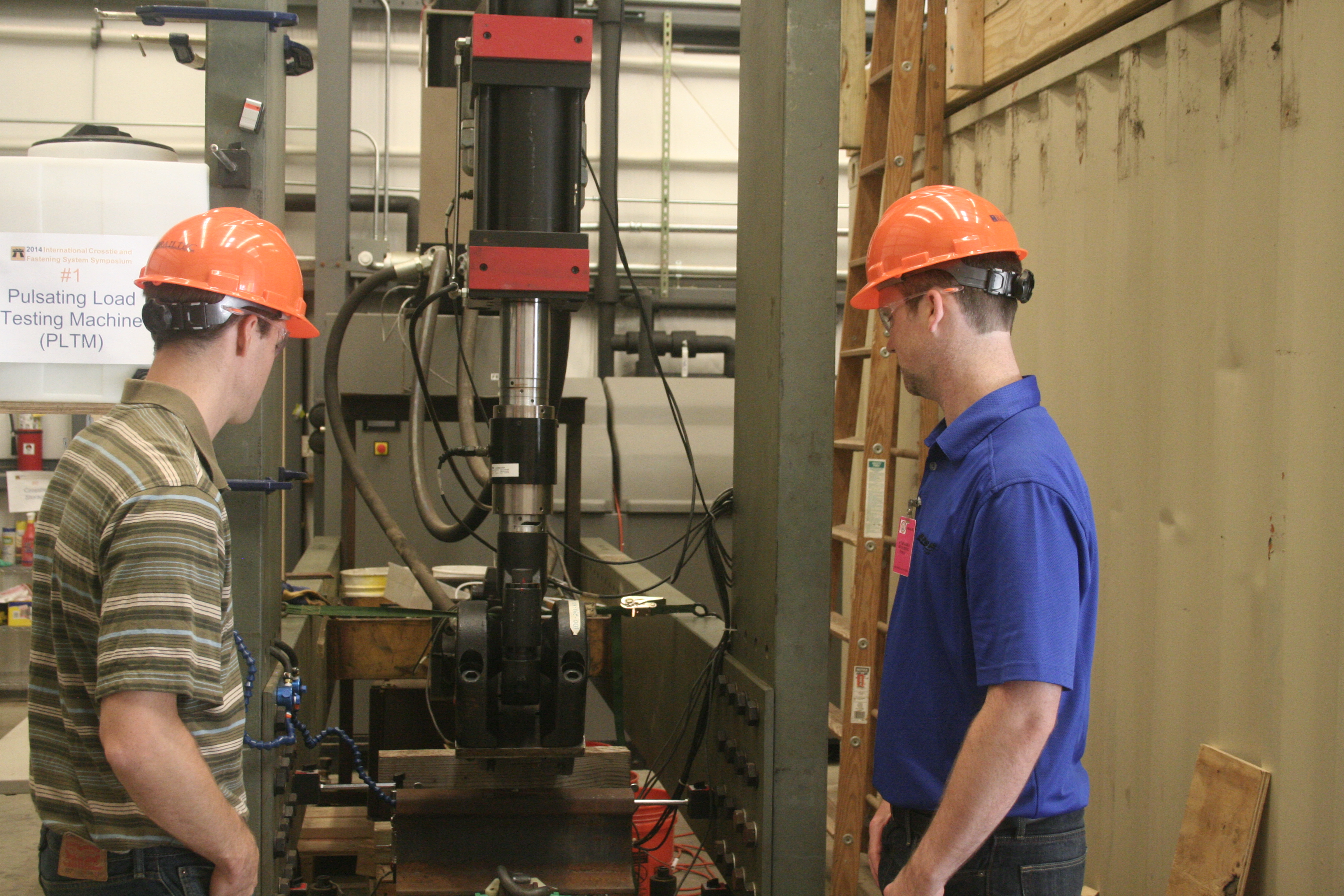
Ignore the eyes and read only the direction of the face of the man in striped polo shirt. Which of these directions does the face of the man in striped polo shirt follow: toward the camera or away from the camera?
away from the camera

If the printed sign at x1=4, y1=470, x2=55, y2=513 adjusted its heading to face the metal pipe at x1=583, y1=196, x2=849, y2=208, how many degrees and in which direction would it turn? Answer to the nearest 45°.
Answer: approximately 90° to its left

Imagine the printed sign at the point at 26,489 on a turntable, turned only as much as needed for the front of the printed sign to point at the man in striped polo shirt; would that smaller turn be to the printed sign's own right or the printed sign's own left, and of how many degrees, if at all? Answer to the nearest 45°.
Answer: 0° — it already faces them

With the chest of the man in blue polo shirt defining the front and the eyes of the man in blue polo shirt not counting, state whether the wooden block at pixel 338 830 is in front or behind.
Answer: in front

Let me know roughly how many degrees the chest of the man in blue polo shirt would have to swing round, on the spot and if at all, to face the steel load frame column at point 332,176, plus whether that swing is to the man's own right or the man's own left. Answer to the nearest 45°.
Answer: approximately 45° to the man's own right

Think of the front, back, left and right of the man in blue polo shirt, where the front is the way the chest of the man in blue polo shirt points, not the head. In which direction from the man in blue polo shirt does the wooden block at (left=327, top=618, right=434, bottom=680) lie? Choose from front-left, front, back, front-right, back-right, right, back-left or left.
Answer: front-right

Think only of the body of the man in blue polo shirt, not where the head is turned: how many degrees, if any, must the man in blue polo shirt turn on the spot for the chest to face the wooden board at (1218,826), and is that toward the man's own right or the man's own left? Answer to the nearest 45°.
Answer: approximately 135° to the man's own right

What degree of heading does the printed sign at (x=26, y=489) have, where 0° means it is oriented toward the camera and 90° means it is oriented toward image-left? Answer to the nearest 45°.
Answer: approximately 0°

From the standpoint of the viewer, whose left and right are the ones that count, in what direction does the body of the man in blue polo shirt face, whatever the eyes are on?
facing to the left of the viewer

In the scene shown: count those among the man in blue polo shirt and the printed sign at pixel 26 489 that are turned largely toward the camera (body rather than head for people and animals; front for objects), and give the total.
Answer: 1

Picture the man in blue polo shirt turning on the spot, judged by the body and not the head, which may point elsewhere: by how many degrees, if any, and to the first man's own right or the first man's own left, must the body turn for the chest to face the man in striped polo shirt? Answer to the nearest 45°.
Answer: approximately 45° to the first man's own left

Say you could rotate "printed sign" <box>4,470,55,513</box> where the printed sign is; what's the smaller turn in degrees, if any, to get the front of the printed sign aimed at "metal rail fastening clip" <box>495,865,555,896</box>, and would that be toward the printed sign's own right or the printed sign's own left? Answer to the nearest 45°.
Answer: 0° — it already faces it

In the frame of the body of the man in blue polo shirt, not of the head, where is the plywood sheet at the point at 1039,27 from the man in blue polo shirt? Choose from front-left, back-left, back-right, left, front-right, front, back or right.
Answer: right
